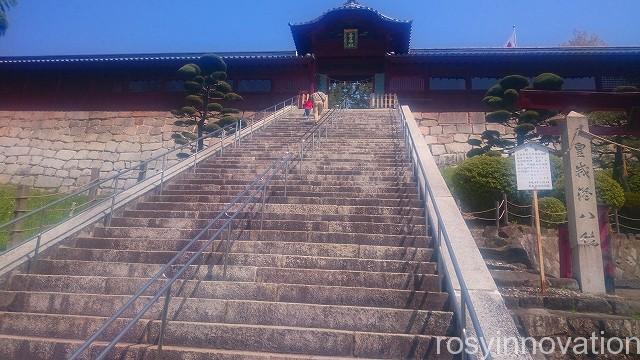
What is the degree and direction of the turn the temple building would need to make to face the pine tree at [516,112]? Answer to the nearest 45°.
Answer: approximately 45° to its left

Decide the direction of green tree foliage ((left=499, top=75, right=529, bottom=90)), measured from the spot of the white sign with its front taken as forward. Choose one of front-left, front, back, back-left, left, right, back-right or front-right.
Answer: back

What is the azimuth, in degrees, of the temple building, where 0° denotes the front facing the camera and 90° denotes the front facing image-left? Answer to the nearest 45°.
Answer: approximately 0°

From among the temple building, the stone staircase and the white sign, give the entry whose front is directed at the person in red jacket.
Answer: the temple building

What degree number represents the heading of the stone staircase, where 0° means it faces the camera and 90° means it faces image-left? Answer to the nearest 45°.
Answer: approximately 0°

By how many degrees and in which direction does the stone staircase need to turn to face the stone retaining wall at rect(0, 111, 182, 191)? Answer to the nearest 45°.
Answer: approximately 135° to its right

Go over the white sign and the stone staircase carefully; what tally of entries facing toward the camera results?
2

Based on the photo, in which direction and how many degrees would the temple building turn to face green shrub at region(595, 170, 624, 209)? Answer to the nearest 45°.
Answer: approximately 45° to its left

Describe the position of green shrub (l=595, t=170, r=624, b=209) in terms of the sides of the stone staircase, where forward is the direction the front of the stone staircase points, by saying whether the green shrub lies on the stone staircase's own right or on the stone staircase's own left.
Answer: on the stone staircase's own left

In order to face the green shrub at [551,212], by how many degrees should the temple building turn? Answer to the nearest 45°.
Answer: approximately 45° to its left

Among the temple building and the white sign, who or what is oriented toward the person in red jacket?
the temple building
